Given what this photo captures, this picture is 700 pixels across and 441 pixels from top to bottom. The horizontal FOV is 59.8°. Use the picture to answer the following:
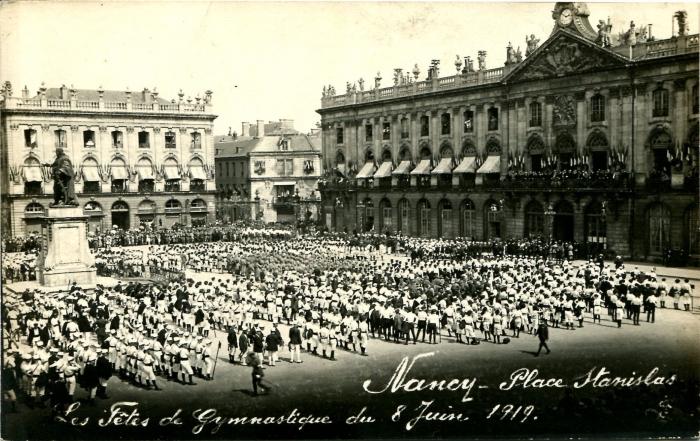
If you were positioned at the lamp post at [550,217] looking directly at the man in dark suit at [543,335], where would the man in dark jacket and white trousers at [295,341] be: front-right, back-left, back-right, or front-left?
front-right

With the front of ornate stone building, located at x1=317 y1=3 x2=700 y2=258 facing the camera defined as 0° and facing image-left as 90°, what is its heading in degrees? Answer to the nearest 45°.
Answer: approximately 45°

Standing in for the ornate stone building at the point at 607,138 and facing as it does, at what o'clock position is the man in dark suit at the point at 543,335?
The man in dark suit is roughly at 11 o'clock from the ornate stone building.

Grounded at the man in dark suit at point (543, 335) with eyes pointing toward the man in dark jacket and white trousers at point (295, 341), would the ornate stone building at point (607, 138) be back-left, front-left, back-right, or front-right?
back-right

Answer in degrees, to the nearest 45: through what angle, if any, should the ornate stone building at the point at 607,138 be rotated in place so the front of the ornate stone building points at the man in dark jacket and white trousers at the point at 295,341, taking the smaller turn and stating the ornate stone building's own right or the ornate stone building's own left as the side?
0° — it already faces them
